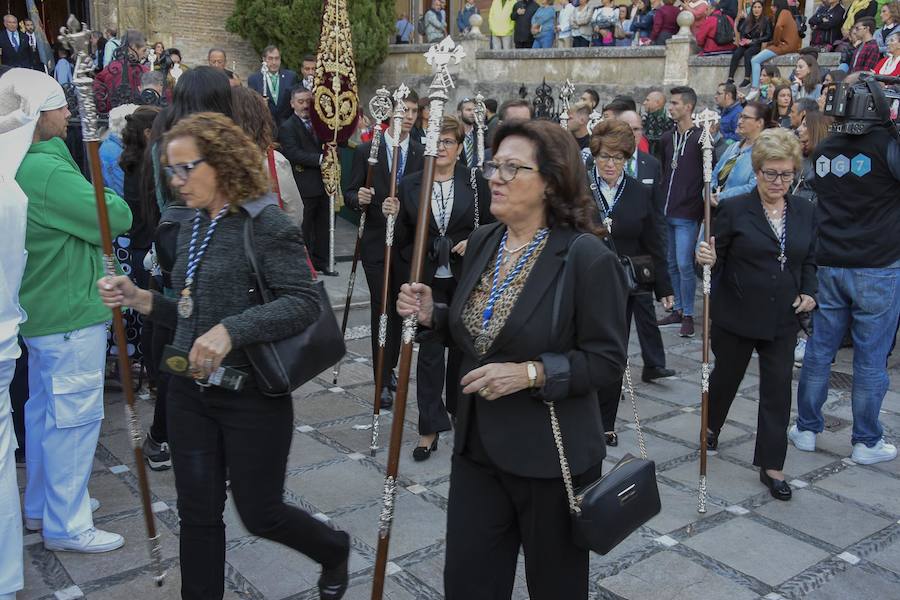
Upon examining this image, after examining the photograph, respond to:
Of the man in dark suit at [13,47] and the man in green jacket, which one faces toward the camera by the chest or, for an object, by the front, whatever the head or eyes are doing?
the man in dark suit

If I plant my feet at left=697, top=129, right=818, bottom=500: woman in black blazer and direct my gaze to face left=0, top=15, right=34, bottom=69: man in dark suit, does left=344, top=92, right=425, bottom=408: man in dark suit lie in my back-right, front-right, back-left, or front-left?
front-left

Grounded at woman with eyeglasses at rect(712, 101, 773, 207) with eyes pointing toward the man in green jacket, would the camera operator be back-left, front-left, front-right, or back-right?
front-left

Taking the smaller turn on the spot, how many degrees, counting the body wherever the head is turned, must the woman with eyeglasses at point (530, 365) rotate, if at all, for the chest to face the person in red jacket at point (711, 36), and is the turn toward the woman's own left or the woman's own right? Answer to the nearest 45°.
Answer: approximately 135° to the woman's own right

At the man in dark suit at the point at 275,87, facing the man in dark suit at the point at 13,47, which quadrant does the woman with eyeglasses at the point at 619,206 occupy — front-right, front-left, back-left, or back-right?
back-left

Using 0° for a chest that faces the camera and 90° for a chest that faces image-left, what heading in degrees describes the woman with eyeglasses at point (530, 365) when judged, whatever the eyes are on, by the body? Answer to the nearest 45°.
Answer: approximately 45°

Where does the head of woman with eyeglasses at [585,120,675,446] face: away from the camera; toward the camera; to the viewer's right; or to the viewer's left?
toward the camera

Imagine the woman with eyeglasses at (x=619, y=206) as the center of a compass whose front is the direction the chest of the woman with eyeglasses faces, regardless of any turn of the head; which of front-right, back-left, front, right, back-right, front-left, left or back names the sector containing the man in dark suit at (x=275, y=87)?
right

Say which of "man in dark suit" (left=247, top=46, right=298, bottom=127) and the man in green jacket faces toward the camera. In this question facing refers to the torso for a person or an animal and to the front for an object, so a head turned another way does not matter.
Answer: the man in dark suit

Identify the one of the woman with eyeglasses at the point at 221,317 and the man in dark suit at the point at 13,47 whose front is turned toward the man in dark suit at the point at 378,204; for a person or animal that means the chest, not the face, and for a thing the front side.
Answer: the man in dark suit at the point at 13,47

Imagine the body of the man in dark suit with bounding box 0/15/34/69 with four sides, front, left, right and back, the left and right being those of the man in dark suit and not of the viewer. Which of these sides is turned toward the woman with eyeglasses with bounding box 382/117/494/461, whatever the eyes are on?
front

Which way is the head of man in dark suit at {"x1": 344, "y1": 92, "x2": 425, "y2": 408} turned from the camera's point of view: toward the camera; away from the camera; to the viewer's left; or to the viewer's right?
toward the camera

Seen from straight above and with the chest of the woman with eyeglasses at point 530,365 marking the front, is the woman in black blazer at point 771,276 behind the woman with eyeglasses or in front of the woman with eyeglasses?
behind

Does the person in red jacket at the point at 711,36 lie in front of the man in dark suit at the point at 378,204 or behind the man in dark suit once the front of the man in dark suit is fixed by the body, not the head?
behind

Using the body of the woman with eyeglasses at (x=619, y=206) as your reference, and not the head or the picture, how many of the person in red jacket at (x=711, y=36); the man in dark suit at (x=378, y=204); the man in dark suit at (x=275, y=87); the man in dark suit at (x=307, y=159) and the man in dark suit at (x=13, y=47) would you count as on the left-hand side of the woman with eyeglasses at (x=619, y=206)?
0

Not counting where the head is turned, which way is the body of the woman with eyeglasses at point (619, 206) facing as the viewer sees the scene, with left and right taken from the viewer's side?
facing the viewer and to the left of the viewer

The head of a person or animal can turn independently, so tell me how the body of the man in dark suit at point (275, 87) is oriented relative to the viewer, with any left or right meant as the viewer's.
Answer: facing the viewer
